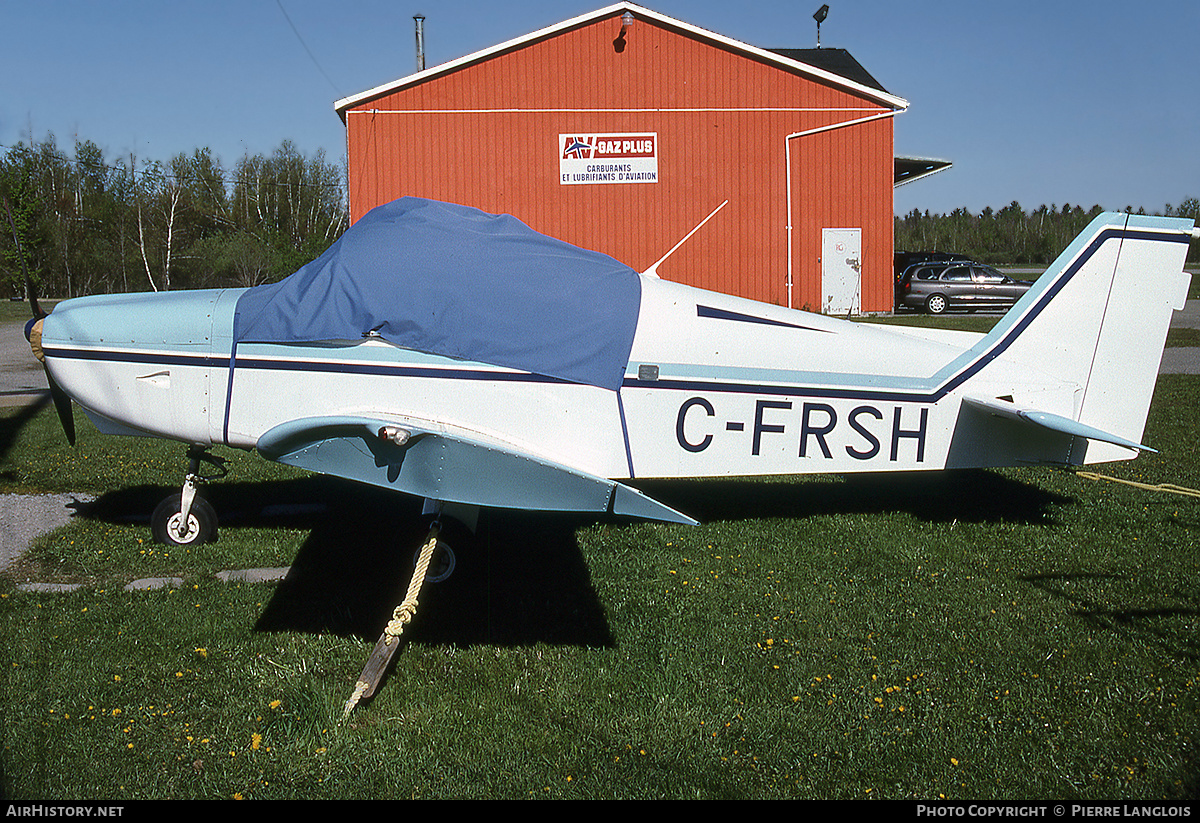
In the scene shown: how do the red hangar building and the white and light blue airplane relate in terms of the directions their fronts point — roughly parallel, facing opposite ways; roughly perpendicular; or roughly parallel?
roughly perpendicular

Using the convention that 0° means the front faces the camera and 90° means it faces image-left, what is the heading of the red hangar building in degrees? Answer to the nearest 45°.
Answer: approximately 0°

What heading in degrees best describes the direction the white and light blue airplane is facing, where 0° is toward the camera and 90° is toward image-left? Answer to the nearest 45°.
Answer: approximately 90°

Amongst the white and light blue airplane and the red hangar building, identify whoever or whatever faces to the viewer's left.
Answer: the white and light blue airplane

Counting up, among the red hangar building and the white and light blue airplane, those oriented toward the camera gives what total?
1

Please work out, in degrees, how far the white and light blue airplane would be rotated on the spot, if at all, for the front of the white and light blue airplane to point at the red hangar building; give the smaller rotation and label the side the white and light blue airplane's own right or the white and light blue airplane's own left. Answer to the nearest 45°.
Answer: approximately 90° to the white and light blue airplane's own right

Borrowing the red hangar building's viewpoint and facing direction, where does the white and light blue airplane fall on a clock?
The white and light blue airplane is roughly at 12 o'clock from the red hangar building.
